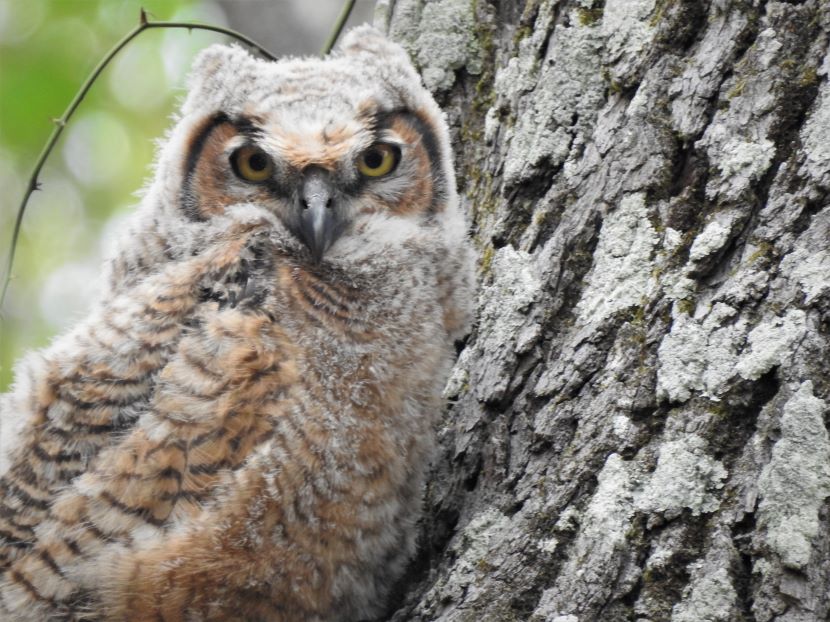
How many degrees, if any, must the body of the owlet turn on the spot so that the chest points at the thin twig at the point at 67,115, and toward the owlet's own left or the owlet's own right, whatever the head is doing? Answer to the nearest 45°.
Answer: approximately 180°

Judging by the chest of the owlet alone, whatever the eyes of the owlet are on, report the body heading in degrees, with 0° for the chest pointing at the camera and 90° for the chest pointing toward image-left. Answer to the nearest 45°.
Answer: approximately 315°
